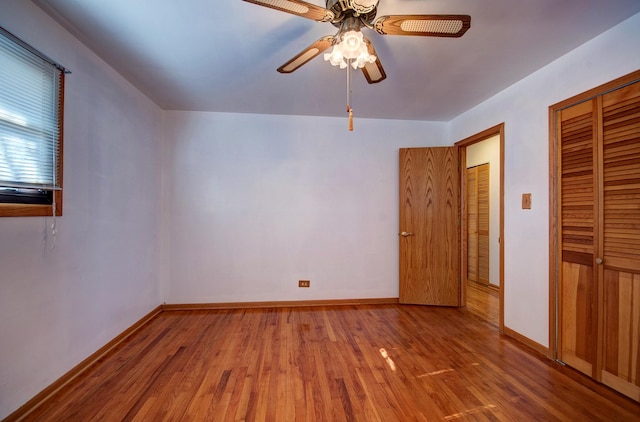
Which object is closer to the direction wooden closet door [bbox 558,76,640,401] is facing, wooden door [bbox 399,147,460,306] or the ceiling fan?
the ceiling fan

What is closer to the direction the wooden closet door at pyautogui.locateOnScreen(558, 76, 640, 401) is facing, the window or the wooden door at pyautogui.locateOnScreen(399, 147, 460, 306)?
the window

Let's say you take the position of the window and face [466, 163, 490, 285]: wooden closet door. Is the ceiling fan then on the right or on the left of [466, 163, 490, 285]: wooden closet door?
right

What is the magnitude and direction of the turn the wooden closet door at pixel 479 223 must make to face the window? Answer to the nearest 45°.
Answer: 0° — it already faces it

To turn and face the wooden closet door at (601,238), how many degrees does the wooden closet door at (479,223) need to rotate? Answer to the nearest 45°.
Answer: approximately 45° to its left

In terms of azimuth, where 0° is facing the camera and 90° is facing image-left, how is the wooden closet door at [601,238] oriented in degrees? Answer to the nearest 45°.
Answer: approximately 45°

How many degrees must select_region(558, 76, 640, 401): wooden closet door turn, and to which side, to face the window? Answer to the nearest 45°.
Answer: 0° — it already faces it

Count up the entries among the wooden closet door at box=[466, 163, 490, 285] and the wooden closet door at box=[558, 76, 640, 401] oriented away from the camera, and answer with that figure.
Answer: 0

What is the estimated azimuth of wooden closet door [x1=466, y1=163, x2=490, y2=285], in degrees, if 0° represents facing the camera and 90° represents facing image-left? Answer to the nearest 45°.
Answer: approximately 45°

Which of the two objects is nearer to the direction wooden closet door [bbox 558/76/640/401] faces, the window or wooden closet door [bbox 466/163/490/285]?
the window

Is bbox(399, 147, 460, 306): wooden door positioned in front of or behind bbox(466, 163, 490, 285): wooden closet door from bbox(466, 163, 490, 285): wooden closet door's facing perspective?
in front
